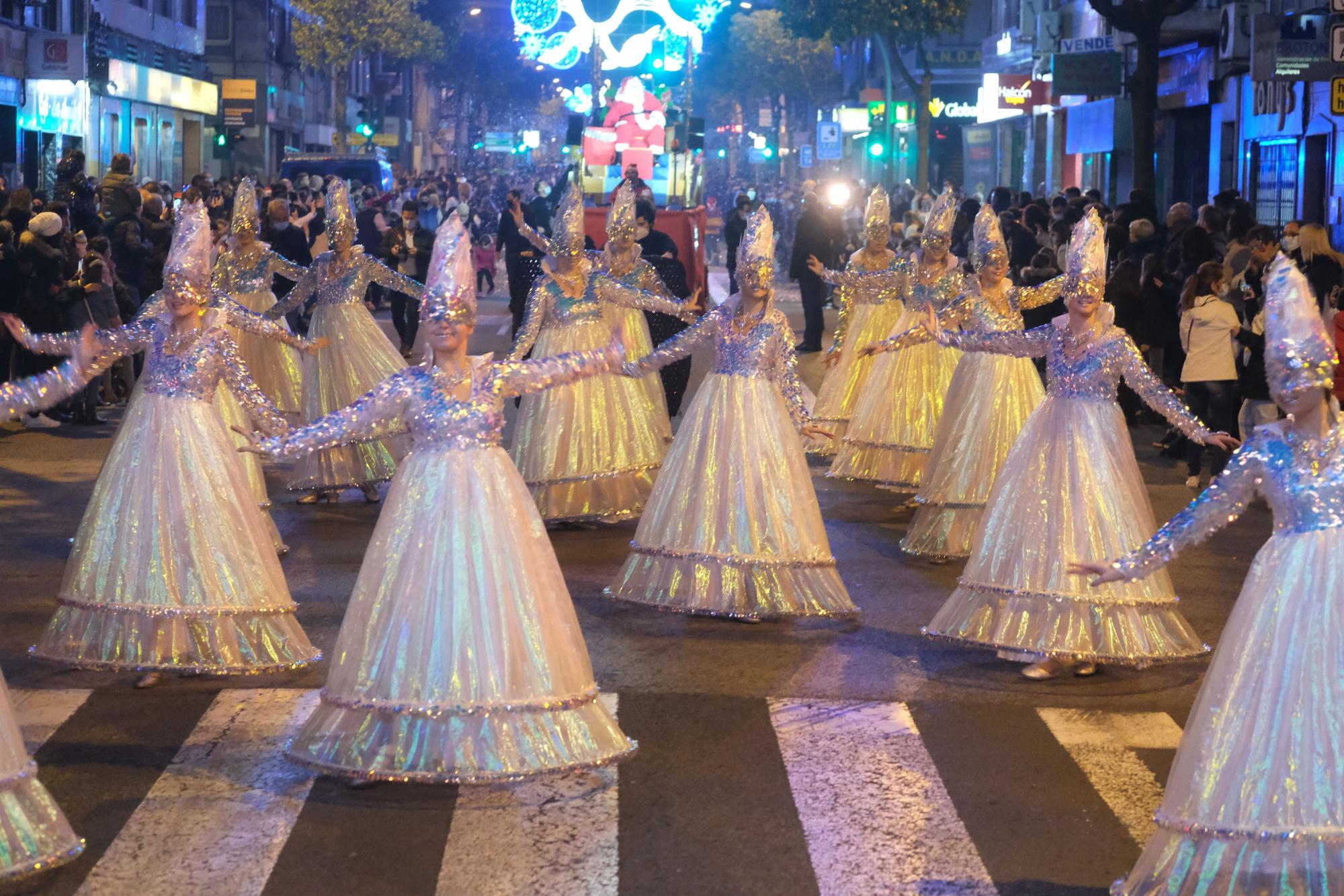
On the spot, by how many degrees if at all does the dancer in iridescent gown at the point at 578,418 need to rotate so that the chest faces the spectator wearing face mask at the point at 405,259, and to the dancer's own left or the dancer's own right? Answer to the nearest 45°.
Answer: approximately 180°

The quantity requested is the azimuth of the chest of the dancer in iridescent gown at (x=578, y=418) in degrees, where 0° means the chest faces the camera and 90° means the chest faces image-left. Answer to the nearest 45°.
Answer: approximately 0°

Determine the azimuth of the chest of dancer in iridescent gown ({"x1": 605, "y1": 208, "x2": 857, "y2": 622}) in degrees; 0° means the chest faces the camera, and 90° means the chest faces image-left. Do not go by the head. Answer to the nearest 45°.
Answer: approximately 0°

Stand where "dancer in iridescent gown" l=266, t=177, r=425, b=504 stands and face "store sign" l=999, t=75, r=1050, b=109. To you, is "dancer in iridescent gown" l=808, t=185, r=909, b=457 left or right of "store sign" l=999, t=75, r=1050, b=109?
right

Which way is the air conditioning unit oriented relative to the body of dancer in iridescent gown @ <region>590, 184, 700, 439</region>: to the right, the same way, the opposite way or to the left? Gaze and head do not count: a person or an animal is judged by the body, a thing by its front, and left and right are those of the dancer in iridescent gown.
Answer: to the right

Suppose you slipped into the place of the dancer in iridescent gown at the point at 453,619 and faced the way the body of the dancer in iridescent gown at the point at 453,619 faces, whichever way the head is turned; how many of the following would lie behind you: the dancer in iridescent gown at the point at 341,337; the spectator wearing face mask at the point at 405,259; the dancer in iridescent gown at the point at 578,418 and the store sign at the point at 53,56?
4

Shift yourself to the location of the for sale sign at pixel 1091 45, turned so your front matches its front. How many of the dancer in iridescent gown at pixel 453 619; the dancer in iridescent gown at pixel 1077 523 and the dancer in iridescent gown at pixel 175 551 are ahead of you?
3

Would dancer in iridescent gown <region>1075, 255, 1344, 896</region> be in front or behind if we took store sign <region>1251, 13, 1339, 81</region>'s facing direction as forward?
in front
